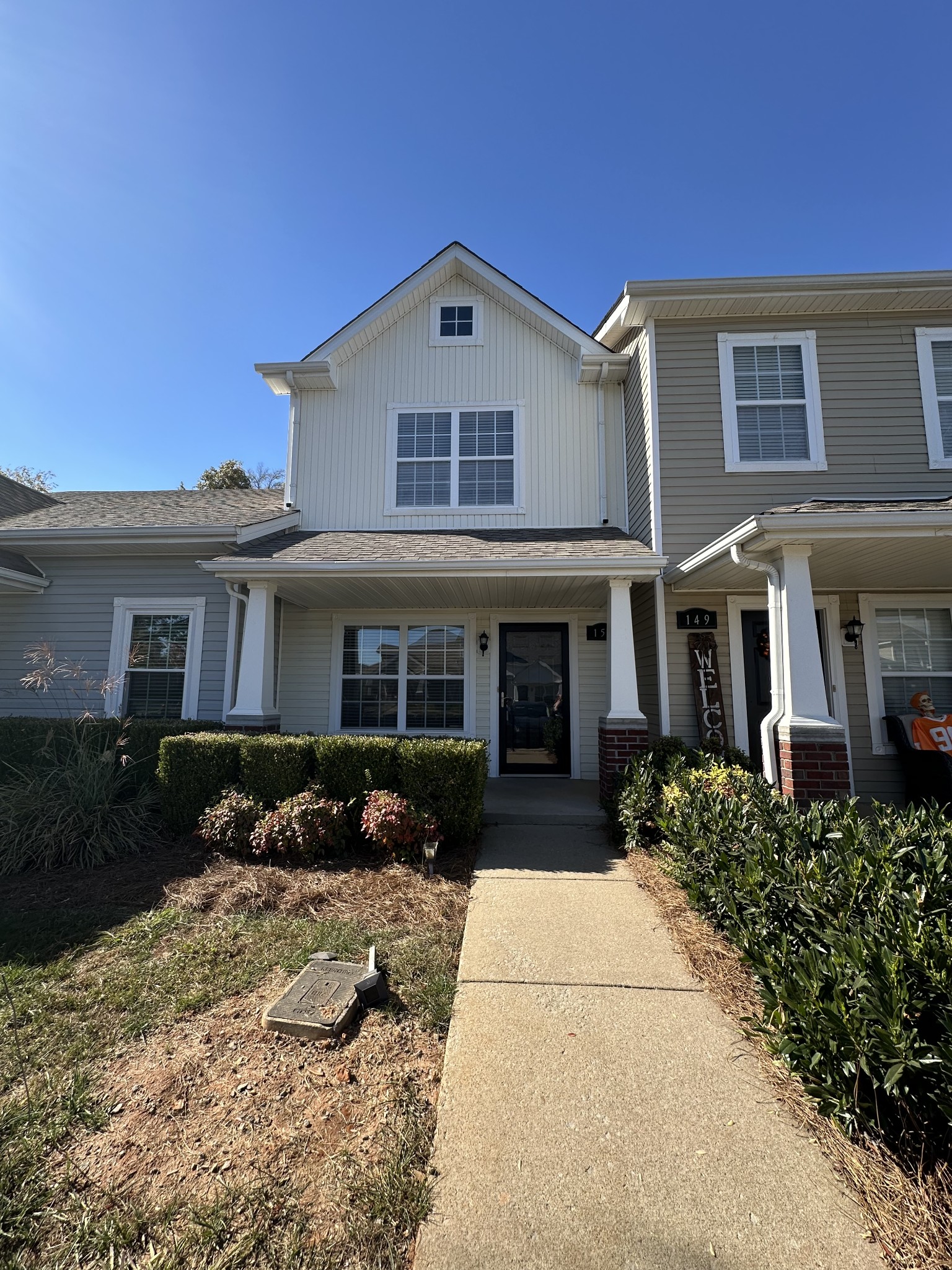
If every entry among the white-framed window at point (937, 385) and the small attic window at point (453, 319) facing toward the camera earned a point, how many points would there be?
2

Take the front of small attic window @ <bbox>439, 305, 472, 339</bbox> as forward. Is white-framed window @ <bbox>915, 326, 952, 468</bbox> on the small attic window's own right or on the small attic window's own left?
on the small attic window's own left

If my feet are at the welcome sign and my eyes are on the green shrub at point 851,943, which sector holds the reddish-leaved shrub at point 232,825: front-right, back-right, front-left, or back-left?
front-right

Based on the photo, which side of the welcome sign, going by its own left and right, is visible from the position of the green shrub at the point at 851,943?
front

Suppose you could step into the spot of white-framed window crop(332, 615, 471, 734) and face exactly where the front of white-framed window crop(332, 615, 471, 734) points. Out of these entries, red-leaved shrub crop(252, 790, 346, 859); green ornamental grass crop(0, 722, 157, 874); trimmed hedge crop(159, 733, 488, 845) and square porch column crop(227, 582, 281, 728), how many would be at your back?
0

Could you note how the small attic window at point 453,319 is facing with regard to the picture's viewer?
facing the viewer

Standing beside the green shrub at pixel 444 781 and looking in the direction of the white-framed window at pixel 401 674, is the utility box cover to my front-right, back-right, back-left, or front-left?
back-left

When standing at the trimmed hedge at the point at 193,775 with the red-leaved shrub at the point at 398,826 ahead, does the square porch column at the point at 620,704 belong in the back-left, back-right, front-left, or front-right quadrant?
front-left

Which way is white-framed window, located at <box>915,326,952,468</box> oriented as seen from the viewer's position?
toward the camera

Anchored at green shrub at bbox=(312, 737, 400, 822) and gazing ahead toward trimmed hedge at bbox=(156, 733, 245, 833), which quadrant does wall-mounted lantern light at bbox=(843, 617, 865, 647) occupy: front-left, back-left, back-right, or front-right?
back-right

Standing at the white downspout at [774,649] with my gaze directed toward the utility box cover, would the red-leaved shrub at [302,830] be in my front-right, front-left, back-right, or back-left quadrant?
front-right

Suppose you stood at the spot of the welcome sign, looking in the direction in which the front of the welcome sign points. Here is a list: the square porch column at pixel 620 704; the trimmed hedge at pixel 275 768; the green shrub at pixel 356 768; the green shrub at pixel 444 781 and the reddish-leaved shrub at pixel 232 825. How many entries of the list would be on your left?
0

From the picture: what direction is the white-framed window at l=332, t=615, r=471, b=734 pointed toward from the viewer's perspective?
toward the camera
